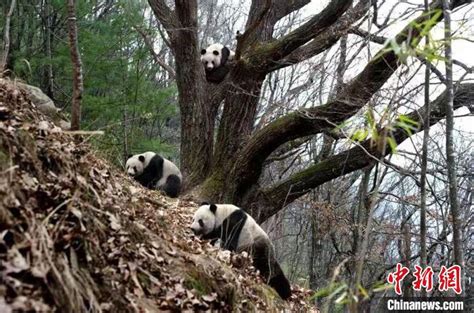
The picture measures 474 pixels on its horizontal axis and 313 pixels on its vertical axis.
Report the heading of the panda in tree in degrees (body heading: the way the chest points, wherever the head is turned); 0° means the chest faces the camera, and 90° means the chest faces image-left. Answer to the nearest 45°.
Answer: approximately 45°

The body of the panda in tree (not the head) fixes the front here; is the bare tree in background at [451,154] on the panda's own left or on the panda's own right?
on the panda's own left

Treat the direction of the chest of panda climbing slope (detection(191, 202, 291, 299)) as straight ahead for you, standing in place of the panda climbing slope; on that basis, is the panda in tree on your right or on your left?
on your right

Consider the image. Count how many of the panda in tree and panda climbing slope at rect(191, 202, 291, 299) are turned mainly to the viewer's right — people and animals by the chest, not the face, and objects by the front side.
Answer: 0

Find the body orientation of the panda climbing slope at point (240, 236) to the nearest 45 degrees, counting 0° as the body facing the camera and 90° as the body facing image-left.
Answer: approximately 90°

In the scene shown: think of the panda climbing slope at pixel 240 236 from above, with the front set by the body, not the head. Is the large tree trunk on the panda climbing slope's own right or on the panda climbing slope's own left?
on the panda climbing slope's own right
